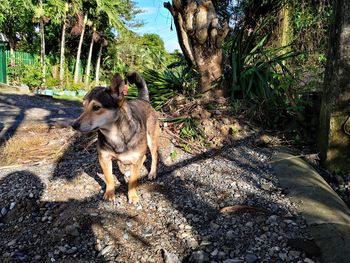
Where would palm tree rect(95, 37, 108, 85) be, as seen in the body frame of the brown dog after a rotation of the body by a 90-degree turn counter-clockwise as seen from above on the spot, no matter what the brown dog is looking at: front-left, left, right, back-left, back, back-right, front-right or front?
back-left

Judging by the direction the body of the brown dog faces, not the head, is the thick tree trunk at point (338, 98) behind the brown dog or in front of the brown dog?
behind

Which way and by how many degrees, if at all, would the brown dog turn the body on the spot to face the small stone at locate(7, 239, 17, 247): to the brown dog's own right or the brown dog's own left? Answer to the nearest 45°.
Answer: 0° — it already faces it

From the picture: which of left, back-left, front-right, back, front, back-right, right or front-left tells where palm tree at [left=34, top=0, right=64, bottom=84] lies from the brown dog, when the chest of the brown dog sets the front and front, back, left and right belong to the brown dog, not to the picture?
back-right

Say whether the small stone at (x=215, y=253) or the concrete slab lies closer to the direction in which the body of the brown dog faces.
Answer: the small stone

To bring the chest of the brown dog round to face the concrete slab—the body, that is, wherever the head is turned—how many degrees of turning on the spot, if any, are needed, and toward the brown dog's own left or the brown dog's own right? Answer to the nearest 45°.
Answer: approximately 90° to the brown dog's own left

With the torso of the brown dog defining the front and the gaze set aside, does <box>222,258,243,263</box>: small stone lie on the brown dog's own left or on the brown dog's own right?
on the brown dog's own left

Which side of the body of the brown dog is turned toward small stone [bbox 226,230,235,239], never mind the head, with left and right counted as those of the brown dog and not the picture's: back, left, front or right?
left

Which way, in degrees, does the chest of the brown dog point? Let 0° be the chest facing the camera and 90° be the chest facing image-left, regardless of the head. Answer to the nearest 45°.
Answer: approximately 45°

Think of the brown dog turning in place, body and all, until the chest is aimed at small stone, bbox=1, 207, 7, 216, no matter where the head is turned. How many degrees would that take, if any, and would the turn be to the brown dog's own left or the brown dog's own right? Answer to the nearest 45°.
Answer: approximately 45° to the brown dog's own right

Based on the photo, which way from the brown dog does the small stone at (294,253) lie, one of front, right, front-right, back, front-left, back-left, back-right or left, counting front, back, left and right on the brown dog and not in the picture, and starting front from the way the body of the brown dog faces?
left

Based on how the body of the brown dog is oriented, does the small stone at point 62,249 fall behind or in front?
in front

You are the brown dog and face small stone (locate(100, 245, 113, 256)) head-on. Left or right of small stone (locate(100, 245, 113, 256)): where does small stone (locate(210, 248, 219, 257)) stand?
left

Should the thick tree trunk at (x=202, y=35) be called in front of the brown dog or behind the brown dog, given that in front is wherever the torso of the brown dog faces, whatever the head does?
behind

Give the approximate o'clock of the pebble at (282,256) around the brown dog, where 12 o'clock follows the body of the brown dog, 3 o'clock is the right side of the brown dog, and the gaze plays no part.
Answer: The pebble is roughly at 9 o'clock from the brown dog.
